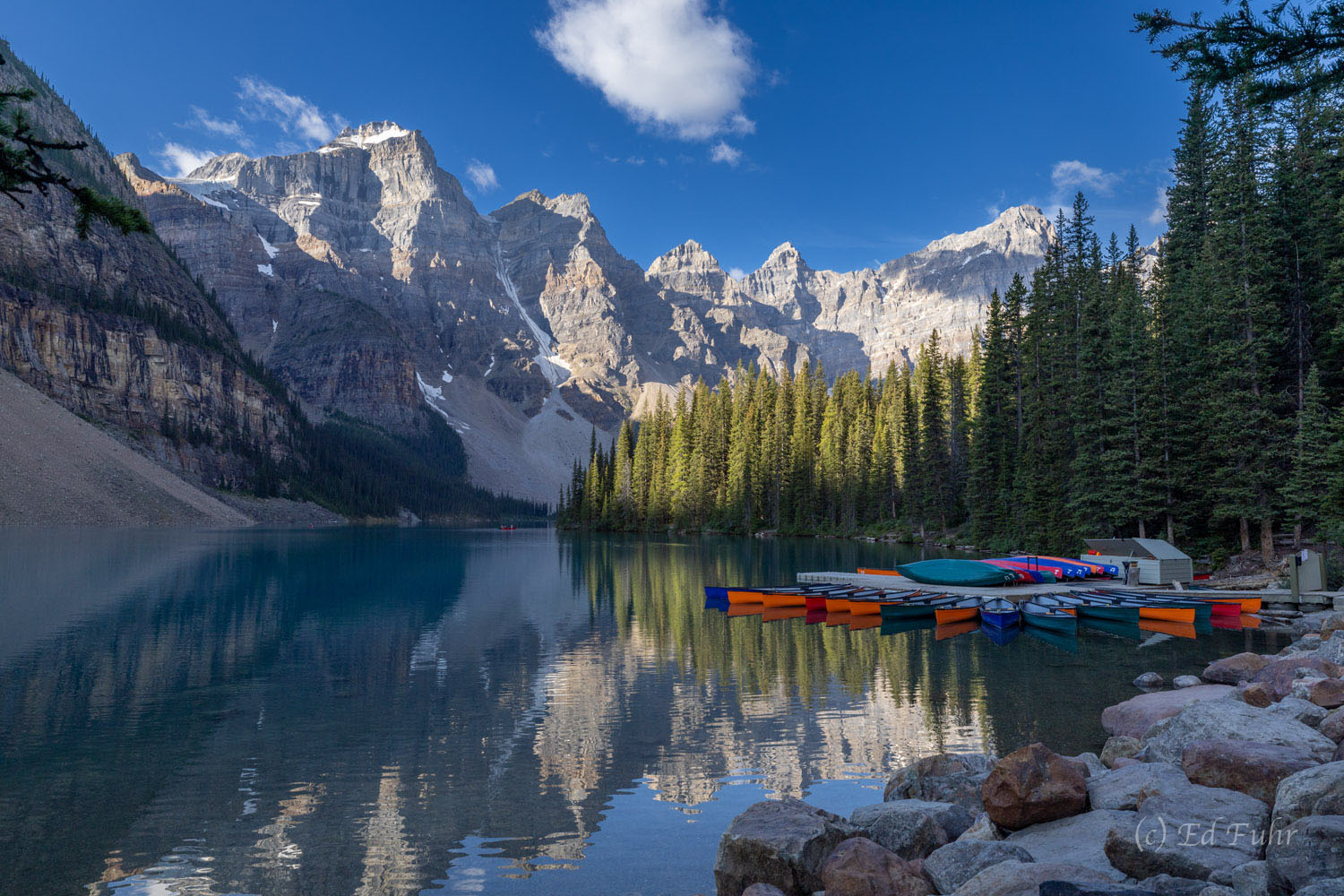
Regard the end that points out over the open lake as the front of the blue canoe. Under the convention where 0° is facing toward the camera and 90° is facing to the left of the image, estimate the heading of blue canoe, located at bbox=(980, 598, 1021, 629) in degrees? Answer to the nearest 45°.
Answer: approximately 0°

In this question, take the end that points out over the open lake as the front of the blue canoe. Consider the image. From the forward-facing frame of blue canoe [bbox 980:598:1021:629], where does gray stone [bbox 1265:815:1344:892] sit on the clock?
The gray stone is roughly at 12 o'clock from the blue canoe.

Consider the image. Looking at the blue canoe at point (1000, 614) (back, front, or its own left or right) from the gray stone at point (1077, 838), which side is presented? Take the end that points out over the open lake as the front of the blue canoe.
front

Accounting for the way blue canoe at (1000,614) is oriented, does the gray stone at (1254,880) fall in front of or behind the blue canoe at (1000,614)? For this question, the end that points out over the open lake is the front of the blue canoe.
in front

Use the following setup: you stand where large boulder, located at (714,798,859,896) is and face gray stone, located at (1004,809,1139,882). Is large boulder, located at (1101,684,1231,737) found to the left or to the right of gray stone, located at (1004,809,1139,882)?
left
